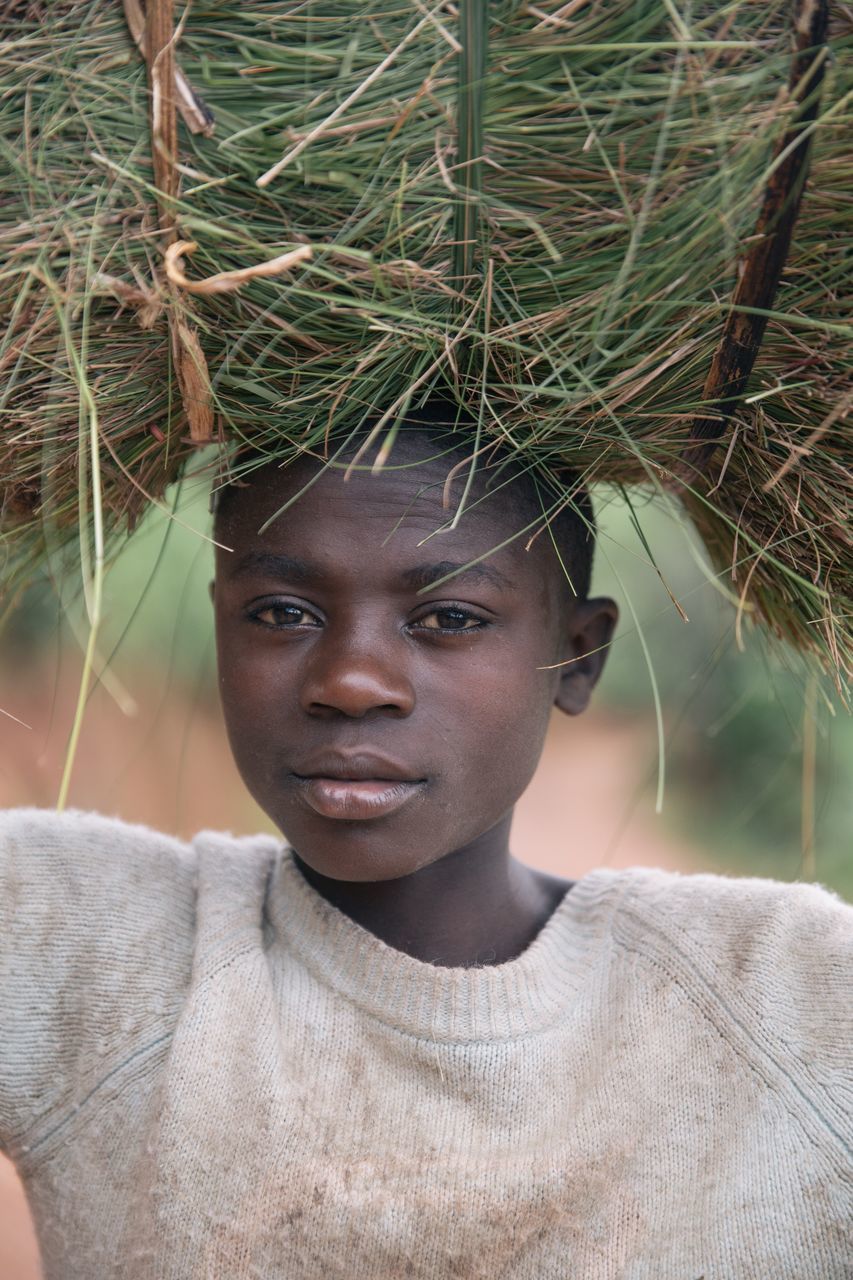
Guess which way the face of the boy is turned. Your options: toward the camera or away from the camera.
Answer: toward the camera

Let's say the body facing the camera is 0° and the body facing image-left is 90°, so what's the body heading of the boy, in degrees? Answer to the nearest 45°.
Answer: approximately 0°
